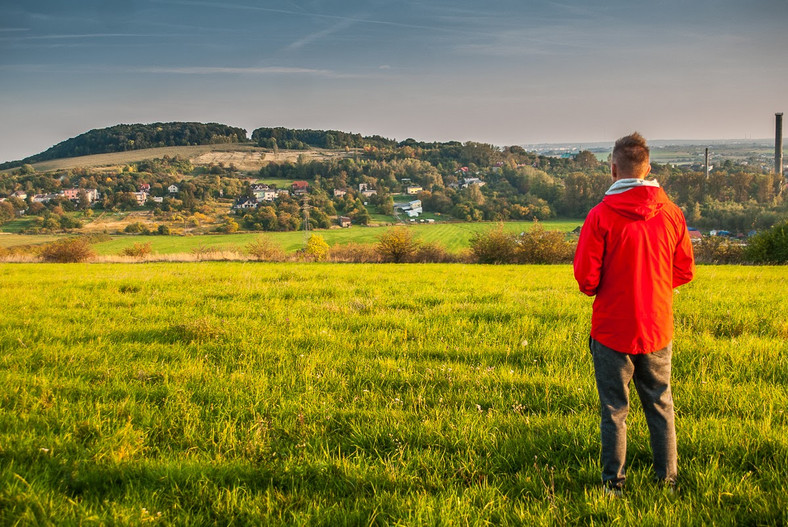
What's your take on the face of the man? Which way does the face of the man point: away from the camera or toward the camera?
away from the camera

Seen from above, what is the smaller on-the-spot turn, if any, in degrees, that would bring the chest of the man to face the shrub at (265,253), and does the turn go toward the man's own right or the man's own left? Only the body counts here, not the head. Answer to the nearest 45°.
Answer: approximately 45° to the man's own left

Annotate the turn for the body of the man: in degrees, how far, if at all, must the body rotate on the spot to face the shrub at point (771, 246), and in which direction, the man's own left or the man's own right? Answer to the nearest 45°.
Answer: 0° — they already face it

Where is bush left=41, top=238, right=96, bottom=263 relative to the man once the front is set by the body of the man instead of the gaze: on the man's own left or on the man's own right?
on the man's own left

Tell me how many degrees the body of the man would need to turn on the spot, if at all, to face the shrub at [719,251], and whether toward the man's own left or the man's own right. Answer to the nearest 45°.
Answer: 0° — they already face it

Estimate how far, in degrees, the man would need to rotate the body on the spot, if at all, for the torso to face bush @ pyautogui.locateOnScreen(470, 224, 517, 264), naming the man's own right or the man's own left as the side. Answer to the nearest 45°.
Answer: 0° — they already face it

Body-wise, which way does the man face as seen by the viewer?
away from the camera
